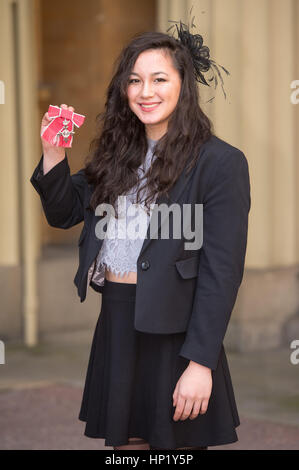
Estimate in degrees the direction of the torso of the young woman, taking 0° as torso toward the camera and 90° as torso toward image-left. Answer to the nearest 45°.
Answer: approximately 45°
